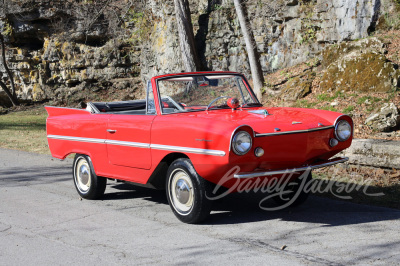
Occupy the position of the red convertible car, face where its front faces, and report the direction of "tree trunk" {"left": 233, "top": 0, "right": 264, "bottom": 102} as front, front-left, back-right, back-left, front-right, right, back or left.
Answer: back-left

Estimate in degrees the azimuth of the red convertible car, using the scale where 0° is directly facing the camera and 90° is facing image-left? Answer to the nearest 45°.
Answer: approximately 315°

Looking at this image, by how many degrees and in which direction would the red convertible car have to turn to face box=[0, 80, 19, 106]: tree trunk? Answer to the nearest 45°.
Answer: approximately 180°

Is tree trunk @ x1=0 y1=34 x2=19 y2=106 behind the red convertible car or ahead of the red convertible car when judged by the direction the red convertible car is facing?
behind

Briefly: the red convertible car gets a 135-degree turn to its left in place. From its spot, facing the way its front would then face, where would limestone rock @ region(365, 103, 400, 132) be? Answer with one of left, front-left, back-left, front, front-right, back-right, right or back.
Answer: front-right

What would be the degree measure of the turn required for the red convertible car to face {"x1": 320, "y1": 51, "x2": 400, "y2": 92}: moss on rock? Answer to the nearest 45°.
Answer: approximately 90° to its left

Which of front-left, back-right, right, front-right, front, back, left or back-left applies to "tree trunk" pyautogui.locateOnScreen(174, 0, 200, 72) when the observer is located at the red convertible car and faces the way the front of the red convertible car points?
back-left
